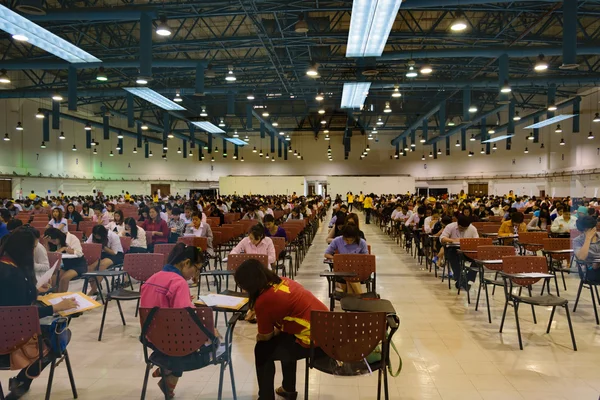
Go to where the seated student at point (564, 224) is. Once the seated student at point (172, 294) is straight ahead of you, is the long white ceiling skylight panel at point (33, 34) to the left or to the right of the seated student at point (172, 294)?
right

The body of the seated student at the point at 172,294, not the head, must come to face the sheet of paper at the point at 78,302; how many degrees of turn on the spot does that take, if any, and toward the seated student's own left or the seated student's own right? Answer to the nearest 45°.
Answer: approximately 90° to the seated student's own left
